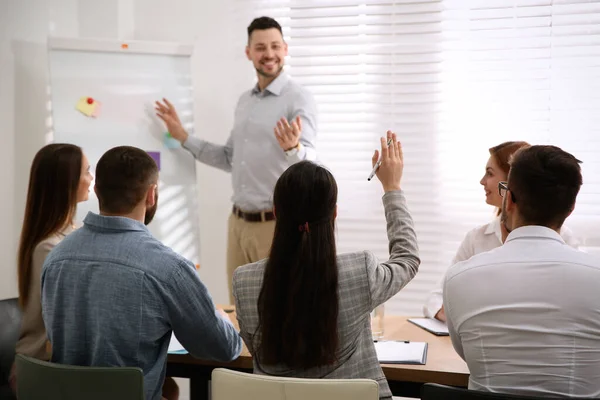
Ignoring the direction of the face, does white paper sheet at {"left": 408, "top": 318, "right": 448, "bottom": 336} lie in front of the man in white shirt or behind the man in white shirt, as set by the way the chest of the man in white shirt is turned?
in front

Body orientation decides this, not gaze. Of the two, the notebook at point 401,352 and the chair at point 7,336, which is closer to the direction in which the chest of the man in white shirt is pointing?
the notebook

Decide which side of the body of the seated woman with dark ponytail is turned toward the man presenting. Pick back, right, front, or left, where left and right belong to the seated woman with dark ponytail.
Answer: front

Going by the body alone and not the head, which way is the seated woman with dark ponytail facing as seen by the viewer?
away from the camera

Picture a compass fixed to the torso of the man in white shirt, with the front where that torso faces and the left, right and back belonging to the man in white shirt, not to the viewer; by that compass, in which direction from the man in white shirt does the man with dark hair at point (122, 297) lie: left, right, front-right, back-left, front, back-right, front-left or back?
left

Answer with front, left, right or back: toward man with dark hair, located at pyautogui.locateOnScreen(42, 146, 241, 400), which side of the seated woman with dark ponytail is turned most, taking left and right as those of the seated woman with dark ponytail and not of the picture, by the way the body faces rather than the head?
left

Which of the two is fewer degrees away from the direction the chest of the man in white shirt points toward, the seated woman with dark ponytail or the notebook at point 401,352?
the notebook

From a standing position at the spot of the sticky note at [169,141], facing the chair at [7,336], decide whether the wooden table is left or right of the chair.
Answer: left

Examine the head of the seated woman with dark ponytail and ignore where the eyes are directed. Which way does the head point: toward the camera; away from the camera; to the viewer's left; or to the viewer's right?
away from the camera

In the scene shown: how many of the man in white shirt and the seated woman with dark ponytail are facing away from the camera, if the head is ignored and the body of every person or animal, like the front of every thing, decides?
2

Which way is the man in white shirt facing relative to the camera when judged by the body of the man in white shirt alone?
away from the camera

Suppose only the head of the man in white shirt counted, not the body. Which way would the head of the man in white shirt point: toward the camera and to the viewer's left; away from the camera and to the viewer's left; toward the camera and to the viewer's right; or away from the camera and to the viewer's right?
away from the camera and to the viewer's left
